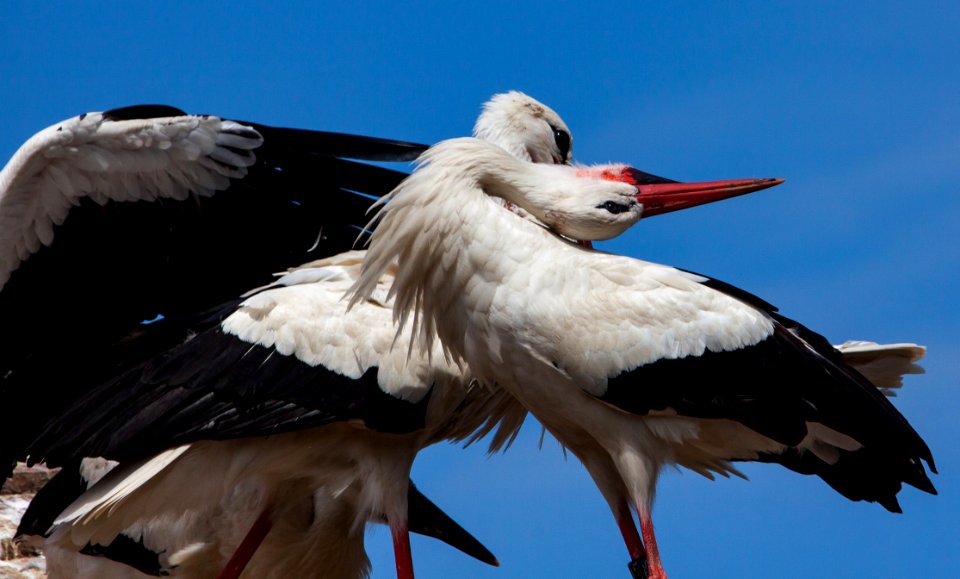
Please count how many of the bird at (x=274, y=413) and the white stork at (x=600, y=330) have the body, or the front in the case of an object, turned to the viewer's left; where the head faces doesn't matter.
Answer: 1

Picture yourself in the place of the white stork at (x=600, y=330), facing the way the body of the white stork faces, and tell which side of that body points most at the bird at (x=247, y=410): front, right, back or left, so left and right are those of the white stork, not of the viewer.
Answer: front

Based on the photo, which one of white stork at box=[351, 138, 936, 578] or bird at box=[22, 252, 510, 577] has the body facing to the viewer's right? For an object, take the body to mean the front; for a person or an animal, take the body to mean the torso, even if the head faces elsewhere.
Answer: the bird

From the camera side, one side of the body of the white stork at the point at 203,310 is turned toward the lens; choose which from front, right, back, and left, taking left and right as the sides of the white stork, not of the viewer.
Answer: right

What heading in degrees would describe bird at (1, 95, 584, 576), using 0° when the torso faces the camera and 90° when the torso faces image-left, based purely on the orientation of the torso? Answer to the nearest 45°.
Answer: approximately 270°

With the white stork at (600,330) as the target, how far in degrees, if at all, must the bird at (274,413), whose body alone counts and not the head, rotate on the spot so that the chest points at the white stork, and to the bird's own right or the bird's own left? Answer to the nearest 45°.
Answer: approximately 45° to the bird's own right

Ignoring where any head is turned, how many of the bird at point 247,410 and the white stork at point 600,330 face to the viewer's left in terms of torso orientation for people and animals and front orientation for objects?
1

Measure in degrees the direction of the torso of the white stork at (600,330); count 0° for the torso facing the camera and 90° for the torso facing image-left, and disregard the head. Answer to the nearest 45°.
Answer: approximately 90°

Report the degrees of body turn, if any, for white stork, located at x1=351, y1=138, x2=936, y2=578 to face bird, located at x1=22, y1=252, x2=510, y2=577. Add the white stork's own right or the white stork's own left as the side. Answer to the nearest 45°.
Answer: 0° — it already faces it

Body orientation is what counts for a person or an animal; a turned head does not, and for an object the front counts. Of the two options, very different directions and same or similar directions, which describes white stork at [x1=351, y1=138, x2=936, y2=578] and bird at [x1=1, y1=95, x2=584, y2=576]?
very different directions
